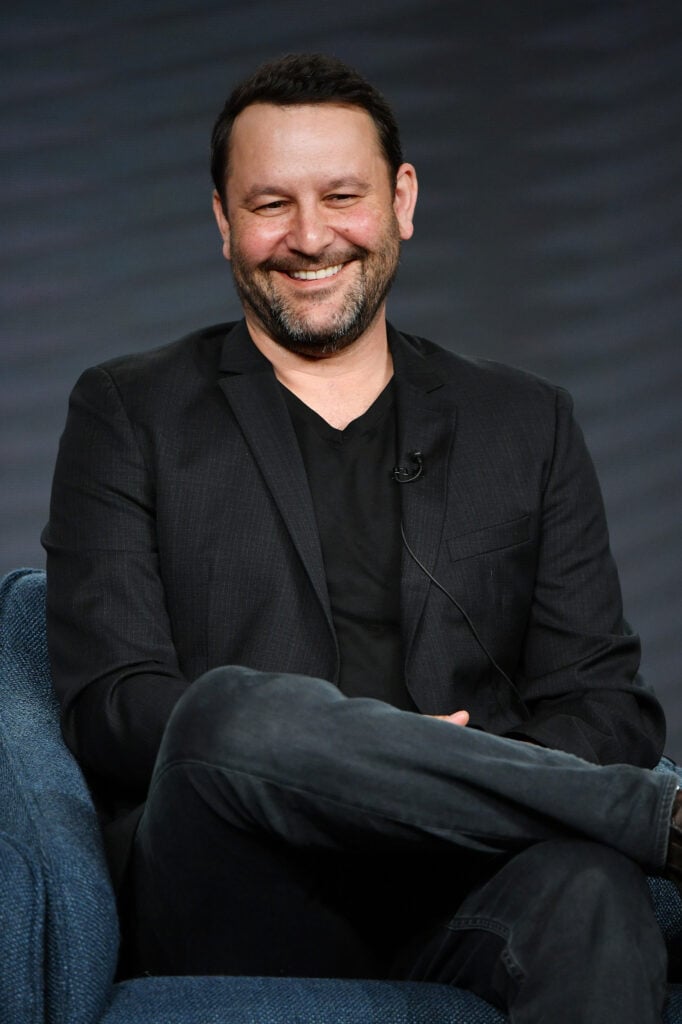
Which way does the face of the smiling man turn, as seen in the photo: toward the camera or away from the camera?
toward the camera

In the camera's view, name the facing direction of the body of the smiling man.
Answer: toward the camera
